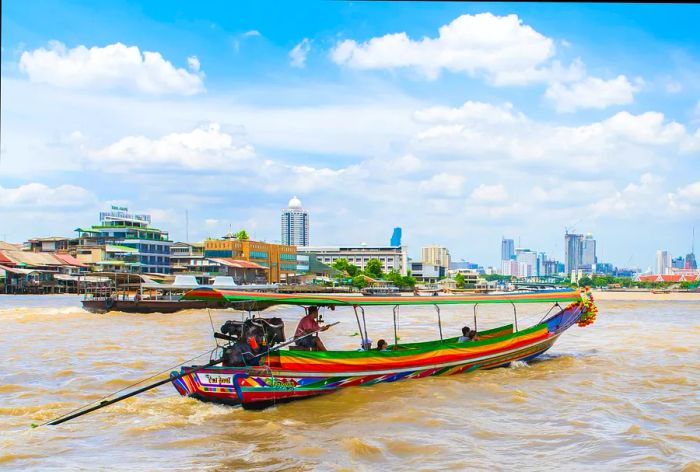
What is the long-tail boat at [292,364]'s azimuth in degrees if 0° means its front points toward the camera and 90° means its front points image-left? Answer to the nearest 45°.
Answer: approximately 225°

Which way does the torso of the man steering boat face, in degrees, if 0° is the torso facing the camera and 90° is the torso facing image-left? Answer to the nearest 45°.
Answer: approximately 270°
